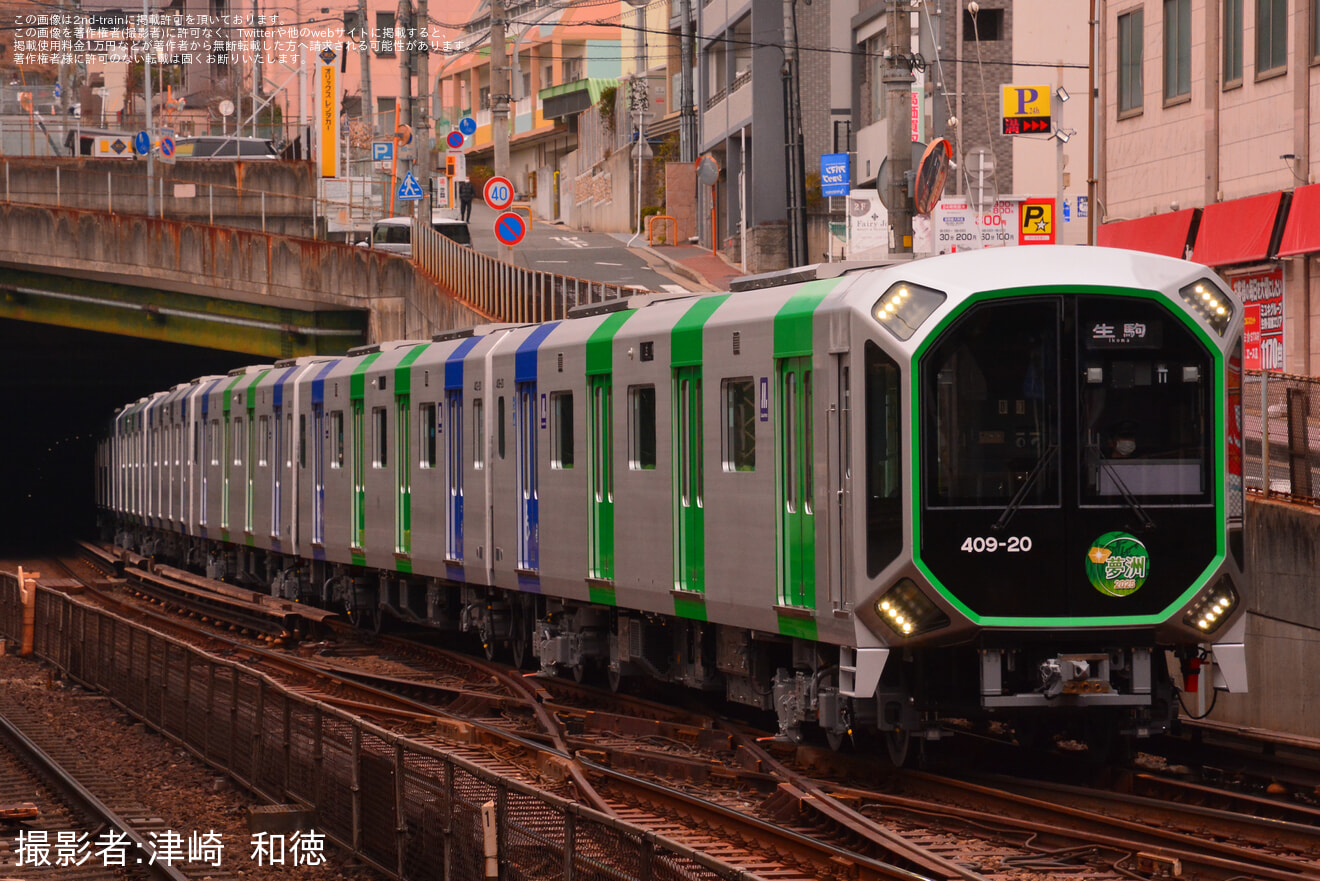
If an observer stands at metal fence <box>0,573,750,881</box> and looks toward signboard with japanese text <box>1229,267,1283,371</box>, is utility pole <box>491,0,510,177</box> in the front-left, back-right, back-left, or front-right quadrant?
front-left

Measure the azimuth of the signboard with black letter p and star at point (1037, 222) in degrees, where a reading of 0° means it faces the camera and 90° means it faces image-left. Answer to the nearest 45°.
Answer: approximately 0°

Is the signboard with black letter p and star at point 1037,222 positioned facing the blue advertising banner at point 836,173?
no

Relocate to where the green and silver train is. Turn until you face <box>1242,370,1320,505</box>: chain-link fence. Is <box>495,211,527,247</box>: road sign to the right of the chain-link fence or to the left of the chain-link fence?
left

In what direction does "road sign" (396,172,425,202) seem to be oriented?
toward the camera

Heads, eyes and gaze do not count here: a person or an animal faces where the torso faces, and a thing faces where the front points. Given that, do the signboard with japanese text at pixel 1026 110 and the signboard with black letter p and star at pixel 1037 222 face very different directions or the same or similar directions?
same or similar directions

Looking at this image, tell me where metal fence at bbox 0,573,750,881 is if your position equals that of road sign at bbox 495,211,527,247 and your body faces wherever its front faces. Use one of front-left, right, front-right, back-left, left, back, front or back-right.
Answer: front

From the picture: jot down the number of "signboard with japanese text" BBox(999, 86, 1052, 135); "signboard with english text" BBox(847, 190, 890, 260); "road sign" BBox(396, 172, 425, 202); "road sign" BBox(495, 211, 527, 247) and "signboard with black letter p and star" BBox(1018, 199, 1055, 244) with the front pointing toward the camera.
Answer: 5

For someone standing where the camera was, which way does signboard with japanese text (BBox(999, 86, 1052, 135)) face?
facing the viewer

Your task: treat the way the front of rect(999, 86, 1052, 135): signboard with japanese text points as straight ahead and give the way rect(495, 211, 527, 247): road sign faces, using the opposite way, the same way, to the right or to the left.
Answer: the same way

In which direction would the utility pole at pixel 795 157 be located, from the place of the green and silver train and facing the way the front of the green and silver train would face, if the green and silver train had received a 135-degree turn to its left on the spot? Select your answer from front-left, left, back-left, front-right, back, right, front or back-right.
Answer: front

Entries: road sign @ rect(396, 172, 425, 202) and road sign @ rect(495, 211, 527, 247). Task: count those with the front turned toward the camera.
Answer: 2

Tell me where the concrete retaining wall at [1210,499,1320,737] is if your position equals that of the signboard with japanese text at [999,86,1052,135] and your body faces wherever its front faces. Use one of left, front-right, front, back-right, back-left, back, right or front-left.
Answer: front

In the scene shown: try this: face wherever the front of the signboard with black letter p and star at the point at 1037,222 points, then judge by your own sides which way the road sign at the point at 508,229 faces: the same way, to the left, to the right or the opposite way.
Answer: the same way

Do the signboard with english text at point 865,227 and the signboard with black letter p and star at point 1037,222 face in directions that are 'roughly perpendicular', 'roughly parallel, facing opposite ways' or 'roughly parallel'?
roughly parallel
